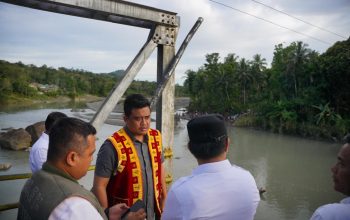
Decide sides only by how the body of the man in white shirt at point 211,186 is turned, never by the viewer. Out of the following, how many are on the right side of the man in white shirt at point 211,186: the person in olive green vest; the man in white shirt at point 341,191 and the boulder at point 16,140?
1

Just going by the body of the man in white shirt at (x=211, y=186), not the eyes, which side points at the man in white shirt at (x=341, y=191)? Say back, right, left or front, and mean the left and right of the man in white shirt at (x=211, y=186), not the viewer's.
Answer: right

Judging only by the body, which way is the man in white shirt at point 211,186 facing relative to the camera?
away from the camera

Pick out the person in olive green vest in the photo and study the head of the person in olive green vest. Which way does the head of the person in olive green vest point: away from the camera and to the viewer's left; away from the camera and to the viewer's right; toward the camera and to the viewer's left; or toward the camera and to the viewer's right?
away from the camera and to the viewer's right

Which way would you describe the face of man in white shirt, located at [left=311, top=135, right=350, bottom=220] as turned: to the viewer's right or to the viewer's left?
to the viewer's left

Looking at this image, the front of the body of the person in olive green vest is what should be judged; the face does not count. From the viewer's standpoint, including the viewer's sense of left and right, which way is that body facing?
facing away from the viewer and to the right of the viewer

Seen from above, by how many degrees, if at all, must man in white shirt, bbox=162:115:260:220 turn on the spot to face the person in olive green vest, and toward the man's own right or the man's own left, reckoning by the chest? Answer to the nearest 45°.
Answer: approximately 135° to the man's own left

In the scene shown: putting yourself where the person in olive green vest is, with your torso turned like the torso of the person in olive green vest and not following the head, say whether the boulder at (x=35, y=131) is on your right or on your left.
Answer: on your left

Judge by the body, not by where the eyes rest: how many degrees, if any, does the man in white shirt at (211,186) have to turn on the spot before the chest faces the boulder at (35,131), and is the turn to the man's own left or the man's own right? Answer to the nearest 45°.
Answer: approximately 45° to the man's own left

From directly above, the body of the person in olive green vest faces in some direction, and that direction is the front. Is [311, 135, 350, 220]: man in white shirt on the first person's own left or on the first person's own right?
on the first person's own right

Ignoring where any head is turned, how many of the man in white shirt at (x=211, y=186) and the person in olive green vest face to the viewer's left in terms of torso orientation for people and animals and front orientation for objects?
0

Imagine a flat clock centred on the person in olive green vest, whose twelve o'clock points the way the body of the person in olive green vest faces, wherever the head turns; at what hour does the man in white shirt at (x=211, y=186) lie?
The man in white shirt is roughly at 1 o'clock from the person in olive green vest.

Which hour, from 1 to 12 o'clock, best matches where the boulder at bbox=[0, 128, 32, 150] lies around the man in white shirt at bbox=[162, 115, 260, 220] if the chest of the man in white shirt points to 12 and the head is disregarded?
The boulder is roughly at 11 o'clock from the man in white shirt.
